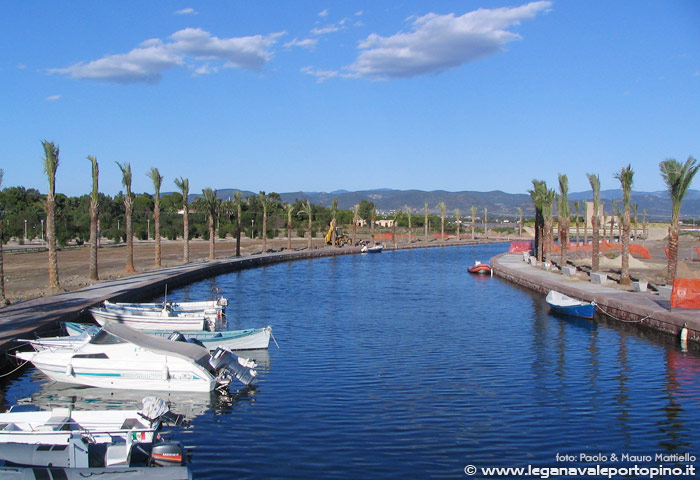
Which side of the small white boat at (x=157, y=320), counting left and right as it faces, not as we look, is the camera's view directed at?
left

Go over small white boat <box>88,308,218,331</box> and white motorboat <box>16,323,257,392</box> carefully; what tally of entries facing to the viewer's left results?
2

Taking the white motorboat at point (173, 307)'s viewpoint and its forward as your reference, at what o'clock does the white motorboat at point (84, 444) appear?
the white motorboat at point (84, 444) is roughly at 9 o'clock from the white motorboat at point (173, 307).

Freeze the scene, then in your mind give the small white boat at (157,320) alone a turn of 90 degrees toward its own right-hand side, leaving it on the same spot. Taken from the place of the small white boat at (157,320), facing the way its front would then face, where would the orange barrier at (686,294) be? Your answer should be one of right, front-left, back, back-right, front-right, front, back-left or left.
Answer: right

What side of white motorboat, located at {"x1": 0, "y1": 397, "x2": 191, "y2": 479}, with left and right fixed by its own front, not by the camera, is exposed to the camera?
left

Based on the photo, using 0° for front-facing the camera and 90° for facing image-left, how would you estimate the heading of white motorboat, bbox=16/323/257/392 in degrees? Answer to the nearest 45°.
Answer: approximately 90°

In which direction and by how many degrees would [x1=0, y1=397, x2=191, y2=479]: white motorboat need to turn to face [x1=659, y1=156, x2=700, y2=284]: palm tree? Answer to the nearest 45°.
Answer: approximately 135° to its right

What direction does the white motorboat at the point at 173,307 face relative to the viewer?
to the viewer's left

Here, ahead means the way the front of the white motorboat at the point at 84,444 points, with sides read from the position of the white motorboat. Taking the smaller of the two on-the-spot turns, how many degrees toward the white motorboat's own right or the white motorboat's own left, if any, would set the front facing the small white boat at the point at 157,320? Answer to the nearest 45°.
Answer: approximately 90° to the white motorboat's own right

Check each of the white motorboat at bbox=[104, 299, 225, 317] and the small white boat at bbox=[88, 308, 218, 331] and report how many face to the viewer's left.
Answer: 2

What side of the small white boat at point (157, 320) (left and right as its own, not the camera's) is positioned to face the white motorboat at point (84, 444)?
left
